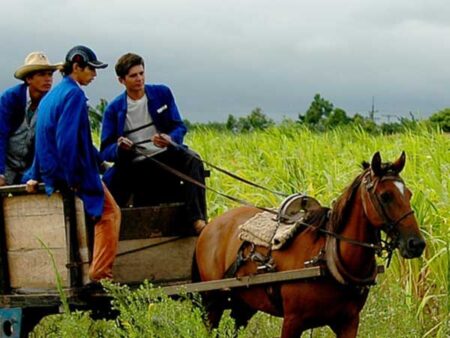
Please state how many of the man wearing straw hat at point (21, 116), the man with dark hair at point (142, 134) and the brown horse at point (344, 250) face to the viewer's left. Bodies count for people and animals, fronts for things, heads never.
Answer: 0

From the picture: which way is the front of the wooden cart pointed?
to the viewer's right

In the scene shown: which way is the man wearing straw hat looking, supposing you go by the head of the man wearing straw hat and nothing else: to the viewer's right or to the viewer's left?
to the viewer's right

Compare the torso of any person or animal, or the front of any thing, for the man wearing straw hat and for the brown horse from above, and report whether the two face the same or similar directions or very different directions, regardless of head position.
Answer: same or similar directions

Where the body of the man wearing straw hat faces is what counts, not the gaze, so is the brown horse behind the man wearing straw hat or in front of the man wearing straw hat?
in front

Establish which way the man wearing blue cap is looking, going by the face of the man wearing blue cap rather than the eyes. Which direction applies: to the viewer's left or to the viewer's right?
to the viewer's right

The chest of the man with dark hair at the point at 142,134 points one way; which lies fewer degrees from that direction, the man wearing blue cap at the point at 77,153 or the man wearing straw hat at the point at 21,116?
the man wearing blue cap

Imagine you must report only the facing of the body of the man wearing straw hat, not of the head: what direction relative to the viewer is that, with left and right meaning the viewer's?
facing the viewer and to the right of the viewer

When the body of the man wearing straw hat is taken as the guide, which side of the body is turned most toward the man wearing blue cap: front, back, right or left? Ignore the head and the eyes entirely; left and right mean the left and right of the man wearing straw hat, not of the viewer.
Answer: front

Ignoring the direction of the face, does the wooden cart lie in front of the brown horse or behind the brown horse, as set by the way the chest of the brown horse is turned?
behind
